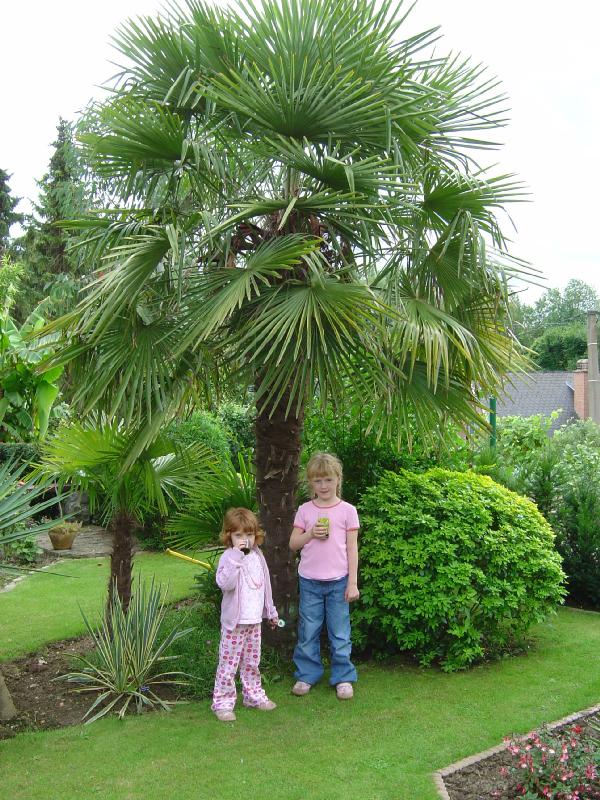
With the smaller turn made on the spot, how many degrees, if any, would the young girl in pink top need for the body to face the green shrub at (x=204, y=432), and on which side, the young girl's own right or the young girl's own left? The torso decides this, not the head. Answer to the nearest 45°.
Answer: approximately 180°

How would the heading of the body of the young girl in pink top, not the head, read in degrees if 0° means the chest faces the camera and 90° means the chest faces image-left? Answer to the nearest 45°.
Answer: approximately 0°

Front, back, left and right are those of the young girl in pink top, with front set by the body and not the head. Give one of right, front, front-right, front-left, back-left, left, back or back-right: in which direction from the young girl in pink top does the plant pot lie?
back-right

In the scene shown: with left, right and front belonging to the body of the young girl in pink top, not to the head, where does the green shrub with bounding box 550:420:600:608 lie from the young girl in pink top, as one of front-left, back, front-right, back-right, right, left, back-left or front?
back-left

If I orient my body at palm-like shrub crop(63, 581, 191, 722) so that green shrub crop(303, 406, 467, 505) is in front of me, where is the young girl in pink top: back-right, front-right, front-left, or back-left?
front-right

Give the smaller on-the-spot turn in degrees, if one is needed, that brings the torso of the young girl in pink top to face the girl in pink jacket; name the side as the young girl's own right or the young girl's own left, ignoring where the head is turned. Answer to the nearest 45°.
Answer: approximately 45° to the young girl's own right

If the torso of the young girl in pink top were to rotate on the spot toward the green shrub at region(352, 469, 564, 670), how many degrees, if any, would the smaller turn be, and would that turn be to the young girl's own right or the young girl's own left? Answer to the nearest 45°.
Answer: approximately 135° to the young girl's own left

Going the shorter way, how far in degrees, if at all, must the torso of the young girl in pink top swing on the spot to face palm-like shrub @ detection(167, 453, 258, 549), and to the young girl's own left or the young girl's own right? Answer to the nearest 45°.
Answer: approximately 135° to the young girl's own right

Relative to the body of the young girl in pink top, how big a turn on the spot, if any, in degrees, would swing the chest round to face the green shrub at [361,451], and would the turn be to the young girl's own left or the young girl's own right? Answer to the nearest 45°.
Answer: approximately 180°

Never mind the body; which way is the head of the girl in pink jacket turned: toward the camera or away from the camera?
toward the camera

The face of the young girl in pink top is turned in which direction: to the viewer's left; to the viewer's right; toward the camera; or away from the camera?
toward the camera
